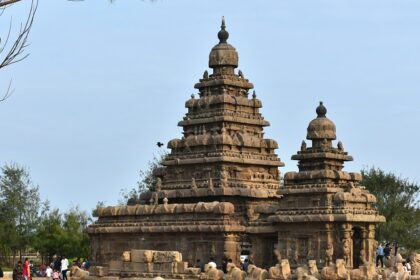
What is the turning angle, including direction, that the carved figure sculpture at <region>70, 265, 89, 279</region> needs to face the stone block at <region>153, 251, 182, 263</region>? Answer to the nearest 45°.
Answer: approximately 135° to its left

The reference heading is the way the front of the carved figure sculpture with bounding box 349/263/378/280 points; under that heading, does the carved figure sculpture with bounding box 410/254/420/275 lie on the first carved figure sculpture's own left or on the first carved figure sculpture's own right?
on the first carved figure sculpture's own left
